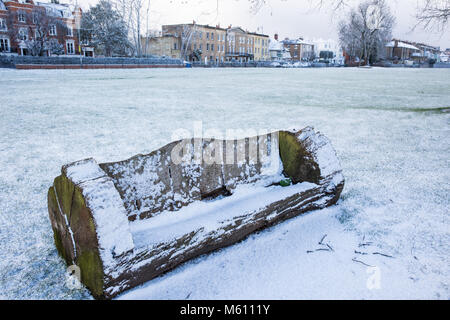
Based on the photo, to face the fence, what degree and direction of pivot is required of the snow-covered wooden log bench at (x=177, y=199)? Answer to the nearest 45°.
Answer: approximately 135° to its left

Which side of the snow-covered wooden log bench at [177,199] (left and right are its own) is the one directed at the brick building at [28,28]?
back

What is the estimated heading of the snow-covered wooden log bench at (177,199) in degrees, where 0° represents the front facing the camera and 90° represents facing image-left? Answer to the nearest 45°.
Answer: approximately 315°
